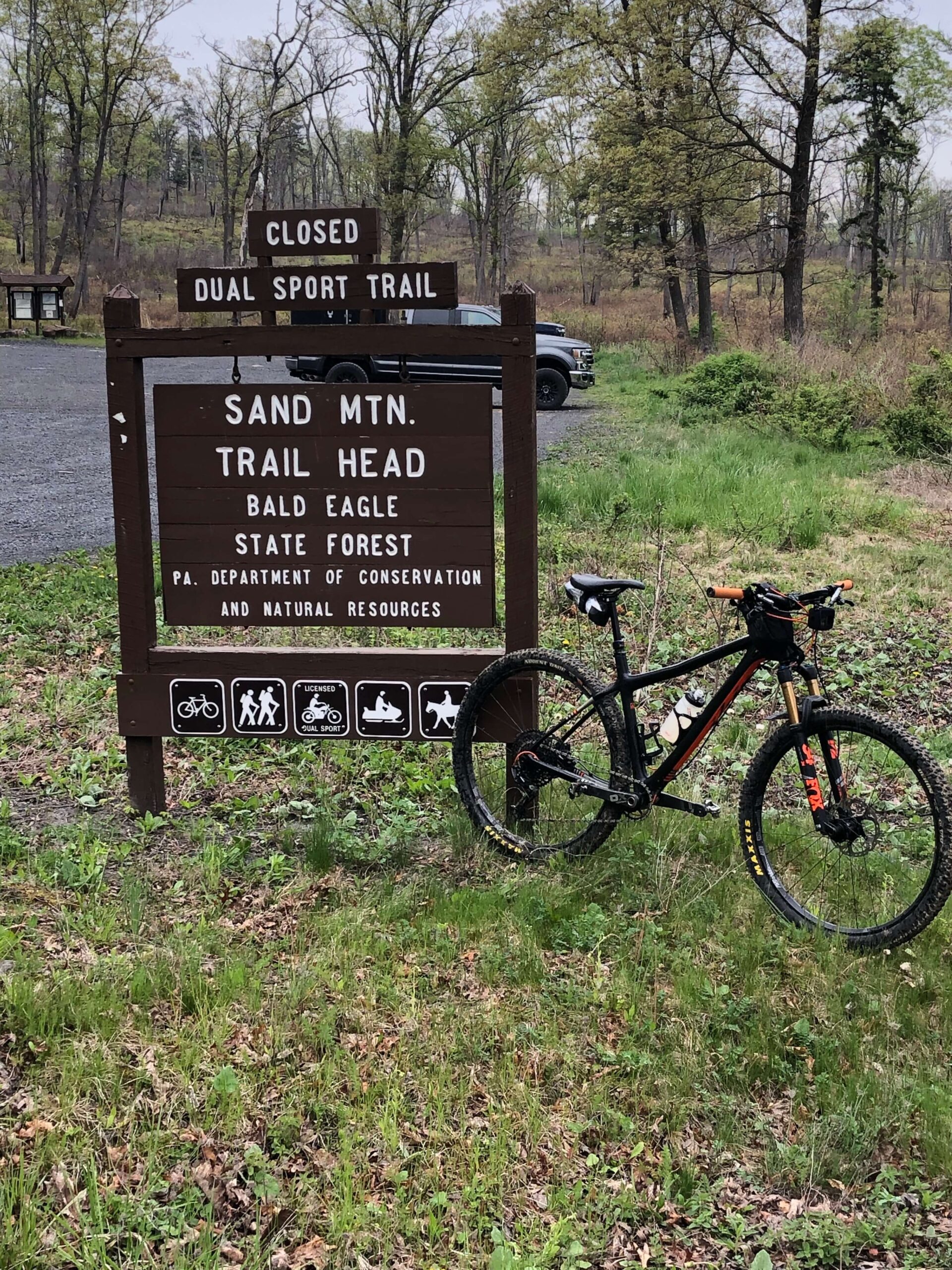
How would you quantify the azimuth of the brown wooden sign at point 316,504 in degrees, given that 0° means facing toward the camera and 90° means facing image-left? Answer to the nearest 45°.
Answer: approximately 0°

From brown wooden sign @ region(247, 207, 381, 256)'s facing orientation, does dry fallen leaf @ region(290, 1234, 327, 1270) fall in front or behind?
in front

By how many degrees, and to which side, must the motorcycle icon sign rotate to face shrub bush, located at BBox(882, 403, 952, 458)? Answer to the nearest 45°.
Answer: approximately 135° to its left

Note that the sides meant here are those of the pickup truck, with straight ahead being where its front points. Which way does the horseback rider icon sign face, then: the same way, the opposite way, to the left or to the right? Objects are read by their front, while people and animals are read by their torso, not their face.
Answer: to the right

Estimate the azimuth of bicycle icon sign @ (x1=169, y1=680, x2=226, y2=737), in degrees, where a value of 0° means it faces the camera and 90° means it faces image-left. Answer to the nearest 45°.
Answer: approximately 0°

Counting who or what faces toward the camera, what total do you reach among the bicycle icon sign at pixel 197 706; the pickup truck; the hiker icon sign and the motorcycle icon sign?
3
